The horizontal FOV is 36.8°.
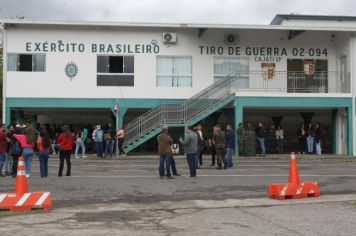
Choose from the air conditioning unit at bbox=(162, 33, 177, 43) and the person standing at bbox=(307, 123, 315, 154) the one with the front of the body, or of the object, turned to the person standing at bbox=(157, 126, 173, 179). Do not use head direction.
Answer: the air conditioning unit

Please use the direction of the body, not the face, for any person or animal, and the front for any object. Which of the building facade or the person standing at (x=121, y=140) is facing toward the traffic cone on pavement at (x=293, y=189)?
the building facade

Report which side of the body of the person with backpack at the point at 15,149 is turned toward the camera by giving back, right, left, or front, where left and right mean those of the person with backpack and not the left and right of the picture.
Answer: back

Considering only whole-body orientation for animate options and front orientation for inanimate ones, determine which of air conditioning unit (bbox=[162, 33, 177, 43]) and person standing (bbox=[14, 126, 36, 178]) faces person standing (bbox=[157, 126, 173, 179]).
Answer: the air conditioning unit

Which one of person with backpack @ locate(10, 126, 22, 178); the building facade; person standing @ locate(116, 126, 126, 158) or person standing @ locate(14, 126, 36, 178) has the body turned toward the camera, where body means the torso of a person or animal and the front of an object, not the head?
the building facade

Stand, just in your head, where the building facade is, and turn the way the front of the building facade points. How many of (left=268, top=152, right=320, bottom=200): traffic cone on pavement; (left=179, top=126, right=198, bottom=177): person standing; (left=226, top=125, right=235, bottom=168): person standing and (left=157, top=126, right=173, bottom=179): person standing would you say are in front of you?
4

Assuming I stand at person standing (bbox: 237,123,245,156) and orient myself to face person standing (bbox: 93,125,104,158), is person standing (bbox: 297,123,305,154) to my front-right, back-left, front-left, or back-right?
back-right

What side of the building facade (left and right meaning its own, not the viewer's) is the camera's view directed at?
front

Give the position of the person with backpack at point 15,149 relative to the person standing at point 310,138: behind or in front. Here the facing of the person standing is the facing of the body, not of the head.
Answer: in front

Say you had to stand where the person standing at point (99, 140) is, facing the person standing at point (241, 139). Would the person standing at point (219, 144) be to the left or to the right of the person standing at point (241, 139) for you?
right

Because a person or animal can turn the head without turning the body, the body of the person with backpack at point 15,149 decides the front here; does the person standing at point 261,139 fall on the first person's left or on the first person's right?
on the first person's right

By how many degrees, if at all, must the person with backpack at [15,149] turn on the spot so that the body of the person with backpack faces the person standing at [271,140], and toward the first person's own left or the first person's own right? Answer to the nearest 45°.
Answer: approximately 45° to the first person's own right
